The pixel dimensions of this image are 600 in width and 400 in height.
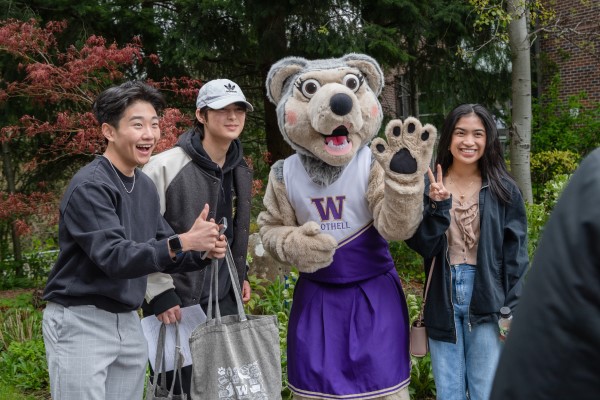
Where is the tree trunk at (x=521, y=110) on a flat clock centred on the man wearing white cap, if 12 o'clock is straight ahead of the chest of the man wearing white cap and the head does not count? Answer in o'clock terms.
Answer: The tree trunk is roughly at 9 o'clock from the man wearing white cap.

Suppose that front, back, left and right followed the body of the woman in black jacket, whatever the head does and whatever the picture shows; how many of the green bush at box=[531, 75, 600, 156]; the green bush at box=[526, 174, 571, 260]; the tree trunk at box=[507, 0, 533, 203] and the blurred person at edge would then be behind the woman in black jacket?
3

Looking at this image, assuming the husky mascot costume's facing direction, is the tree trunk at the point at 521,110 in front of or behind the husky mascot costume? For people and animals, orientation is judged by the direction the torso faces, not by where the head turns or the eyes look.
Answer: behind

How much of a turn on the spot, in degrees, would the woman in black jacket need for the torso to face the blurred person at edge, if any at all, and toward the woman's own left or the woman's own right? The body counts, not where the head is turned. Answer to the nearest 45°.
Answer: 0° — they already face them

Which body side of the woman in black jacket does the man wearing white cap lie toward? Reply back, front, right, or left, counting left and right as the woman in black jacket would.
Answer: right

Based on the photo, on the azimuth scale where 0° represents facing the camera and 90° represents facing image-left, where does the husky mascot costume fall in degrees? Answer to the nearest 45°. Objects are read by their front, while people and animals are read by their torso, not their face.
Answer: approximately 0°

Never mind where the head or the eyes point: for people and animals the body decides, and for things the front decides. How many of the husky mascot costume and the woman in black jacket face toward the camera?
2

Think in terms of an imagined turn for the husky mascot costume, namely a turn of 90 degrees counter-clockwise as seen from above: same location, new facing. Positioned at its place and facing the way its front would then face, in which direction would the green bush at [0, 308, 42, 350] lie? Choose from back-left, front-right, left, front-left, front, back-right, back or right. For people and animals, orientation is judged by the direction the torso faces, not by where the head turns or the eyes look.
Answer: back-left

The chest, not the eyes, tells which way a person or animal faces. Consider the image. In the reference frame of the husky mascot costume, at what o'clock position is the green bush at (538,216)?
The green bush is roughly at 7 o'clock from the husky mascot costume.
